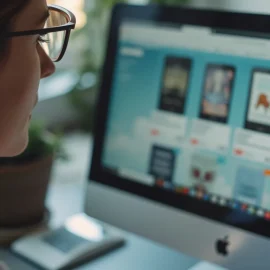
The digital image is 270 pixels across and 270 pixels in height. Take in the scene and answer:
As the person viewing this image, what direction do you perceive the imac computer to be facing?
facing the viewer and to the left of the viewer
